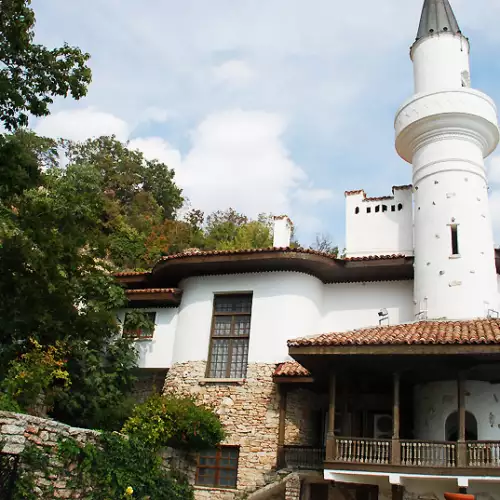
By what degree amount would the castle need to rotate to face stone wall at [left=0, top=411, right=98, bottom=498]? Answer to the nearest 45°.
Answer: approximately 45° to its right

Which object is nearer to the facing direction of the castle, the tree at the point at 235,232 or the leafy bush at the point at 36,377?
the leafy bush

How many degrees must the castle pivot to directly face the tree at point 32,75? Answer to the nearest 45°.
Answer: approximately 45° to its right

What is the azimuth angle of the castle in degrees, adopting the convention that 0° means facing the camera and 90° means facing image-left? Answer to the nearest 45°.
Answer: approximately 0°

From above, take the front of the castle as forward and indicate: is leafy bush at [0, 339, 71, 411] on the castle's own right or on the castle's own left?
on the castle's own right

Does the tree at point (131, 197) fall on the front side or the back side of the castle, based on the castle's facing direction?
on the back side

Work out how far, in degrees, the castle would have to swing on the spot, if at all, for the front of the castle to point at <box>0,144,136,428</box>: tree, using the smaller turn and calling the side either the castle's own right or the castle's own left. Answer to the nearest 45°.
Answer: approximately 90° to the castle's own right

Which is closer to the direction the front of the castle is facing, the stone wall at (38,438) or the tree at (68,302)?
the stone wall

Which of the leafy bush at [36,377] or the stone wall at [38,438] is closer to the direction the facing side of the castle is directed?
the stone wall

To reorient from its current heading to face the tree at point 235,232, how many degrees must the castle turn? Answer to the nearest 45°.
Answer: approximately 180°
